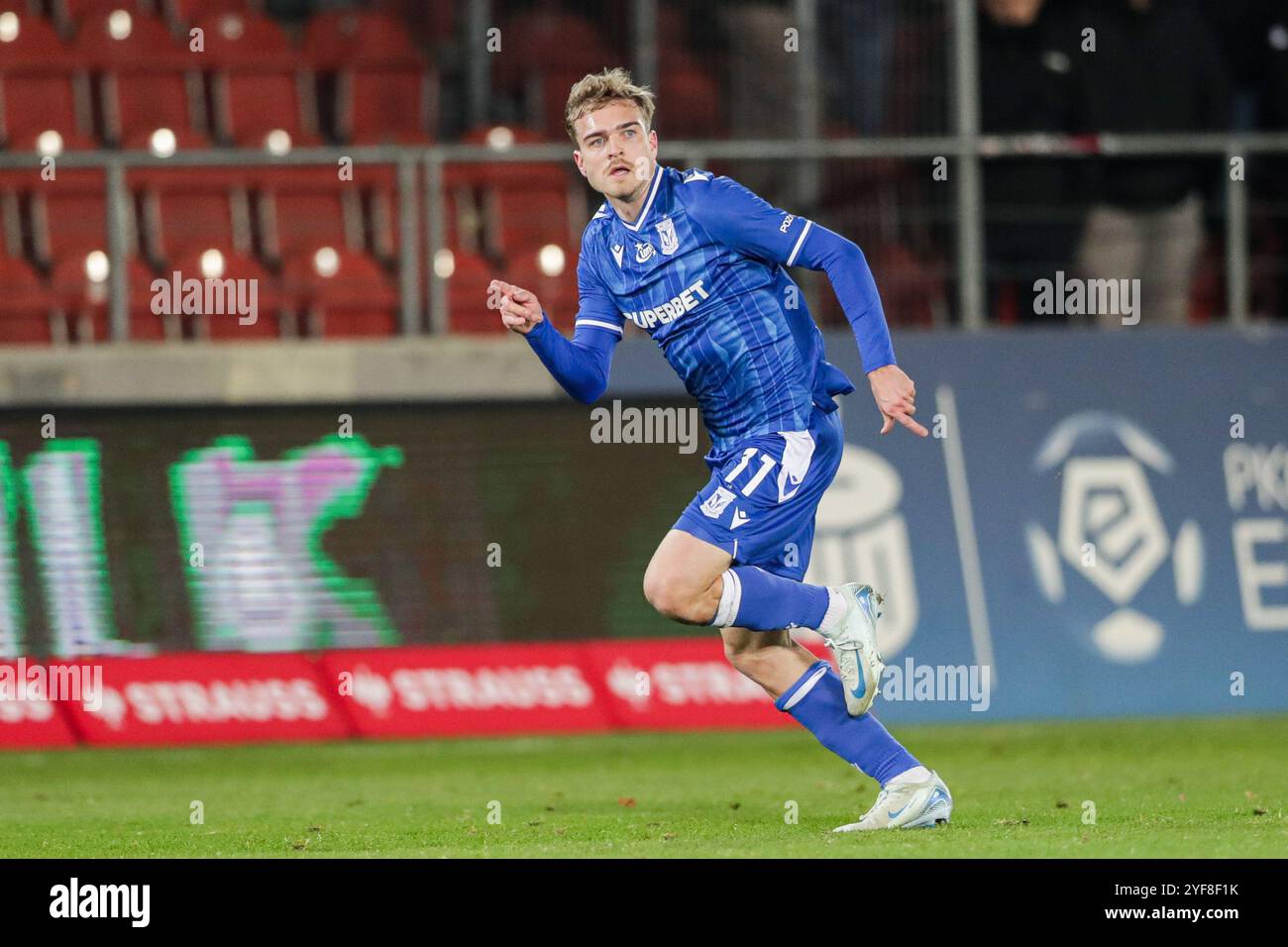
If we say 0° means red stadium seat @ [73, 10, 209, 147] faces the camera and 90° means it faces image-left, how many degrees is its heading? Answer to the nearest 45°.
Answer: approximately 0°

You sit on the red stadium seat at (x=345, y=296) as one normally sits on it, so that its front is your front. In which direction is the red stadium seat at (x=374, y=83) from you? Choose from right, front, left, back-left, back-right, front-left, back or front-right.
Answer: back

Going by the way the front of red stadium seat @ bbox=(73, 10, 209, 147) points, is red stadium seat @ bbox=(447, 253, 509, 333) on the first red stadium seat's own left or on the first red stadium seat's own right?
on the first red stadium seat's own left

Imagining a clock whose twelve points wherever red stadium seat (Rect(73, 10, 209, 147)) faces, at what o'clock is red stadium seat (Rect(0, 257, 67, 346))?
red stadium seat (Rect(0, 257, 67, 346)) is roughly at 1 o'clock from red stadium seat (Rect(73, 10, 209, 147)).

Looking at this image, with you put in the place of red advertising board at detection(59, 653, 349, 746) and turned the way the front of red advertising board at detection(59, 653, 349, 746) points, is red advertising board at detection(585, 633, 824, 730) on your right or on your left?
on your left
